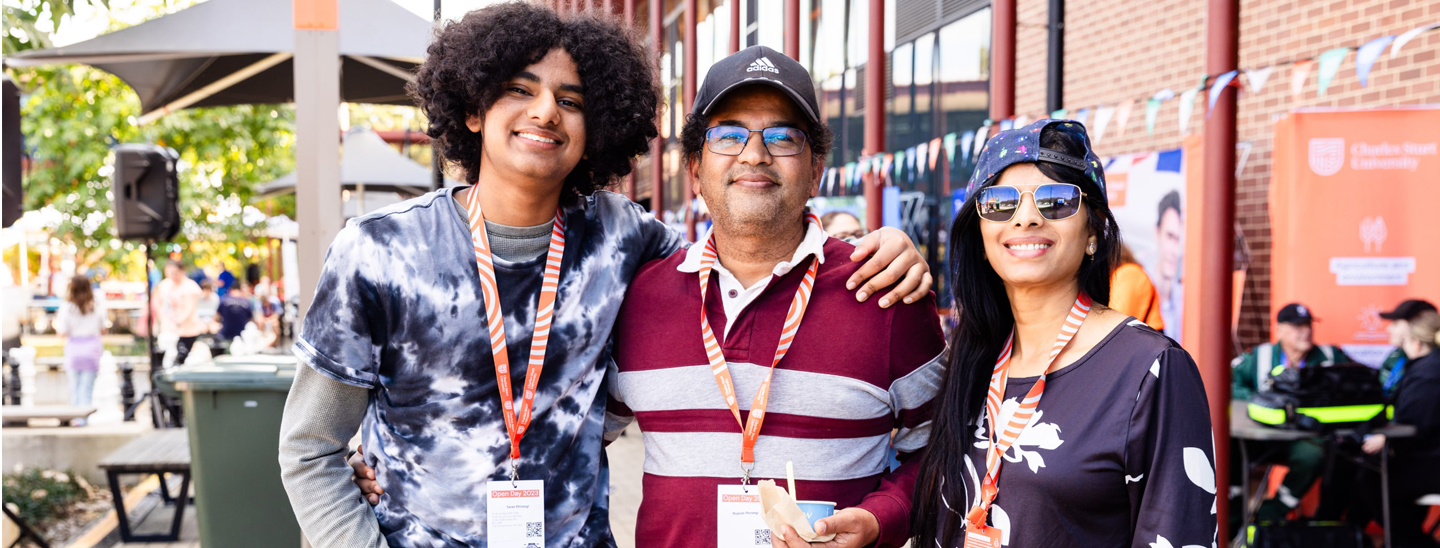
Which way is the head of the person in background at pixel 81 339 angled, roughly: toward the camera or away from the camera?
away from the camera

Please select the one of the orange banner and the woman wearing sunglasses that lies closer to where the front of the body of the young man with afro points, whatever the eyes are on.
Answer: the woman wearing sunglasses

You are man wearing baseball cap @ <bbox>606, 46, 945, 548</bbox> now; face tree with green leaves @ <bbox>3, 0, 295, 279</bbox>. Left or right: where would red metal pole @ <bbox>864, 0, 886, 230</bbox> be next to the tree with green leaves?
right

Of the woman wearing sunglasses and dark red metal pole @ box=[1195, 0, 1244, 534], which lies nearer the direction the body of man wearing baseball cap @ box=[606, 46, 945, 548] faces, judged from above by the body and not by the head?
the woman wearing sunglasses

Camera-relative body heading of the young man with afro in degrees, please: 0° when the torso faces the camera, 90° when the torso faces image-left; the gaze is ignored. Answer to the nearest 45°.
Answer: approximately 0°

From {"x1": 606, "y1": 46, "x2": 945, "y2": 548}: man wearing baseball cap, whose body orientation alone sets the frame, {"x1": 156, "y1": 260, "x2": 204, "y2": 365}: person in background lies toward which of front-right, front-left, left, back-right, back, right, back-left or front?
back-right

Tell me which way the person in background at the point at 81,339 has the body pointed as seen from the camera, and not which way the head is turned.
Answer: away from the camera
